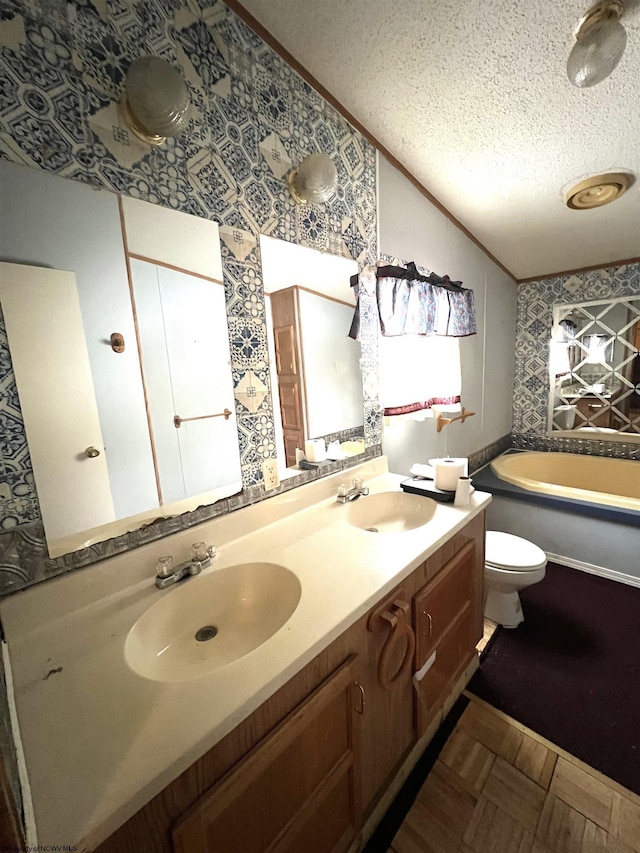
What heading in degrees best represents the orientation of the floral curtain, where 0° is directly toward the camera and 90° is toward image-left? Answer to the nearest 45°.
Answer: approximately 315°

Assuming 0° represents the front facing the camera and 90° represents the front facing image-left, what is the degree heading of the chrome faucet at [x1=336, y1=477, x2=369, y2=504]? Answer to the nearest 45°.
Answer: approximately 315°

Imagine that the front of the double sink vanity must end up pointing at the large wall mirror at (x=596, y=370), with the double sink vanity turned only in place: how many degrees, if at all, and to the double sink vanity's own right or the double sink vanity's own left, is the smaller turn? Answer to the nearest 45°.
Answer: approximately 90° to the double sink vanity's own left

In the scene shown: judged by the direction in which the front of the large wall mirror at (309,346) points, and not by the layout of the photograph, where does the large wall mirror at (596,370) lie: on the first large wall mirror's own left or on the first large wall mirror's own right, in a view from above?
on the first large wall mirror's own left
